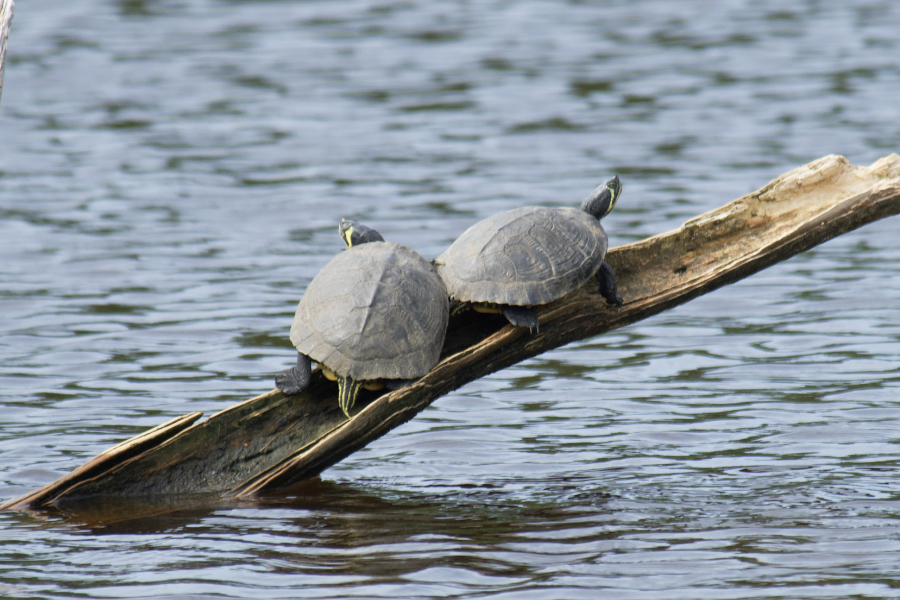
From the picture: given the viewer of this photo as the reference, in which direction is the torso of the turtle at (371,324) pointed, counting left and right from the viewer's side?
facing away from the viewer

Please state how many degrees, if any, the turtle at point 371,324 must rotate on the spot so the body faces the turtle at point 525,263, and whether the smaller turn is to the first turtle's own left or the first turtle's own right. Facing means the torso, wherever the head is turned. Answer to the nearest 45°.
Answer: approximately 90° to the first turtle's own right
